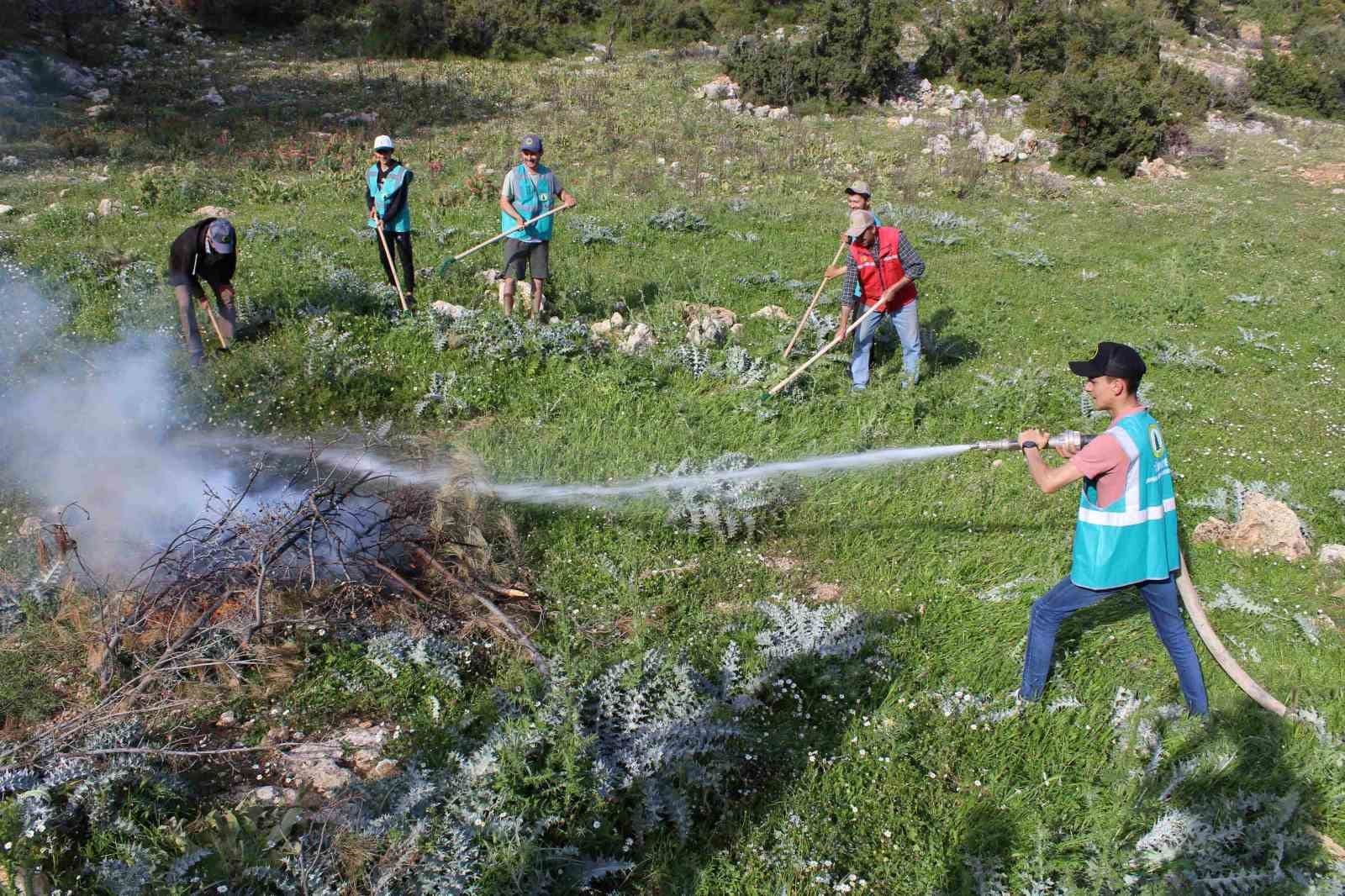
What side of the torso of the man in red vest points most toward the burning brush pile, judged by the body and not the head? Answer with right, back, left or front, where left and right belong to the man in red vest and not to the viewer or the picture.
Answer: front

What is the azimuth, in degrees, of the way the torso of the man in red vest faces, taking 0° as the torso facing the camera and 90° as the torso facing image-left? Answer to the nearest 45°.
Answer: approximately 45°

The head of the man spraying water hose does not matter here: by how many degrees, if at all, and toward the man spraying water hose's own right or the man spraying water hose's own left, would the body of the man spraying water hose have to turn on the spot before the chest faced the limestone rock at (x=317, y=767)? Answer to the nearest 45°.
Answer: approximately 45° to the man spraying water hose's own left

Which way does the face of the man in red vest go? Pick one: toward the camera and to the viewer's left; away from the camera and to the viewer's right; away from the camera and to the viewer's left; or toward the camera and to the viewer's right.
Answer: toward the camera and to the viewer's left

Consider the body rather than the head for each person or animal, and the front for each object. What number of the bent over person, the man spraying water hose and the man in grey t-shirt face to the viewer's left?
1

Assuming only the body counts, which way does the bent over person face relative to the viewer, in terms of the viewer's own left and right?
facing the viewer and to the right of the viewer

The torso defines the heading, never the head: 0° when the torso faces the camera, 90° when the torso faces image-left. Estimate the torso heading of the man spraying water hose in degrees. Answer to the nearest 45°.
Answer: approximately 90°

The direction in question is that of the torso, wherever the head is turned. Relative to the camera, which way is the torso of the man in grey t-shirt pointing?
toward the camera

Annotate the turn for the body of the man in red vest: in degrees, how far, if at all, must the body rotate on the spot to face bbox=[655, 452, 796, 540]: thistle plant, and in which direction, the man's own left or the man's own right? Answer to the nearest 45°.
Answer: approximately 45° to the man's own left

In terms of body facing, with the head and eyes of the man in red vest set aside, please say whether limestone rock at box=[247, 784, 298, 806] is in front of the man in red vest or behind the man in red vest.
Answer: in front

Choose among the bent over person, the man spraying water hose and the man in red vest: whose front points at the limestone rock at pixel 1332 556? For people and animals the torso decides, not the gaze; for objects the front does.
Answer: the bent over person

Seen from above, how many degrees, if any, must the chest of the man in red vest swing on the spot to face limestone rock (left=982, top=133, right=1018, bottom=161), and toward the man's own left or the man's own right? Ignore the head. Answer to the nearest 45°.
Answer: approximately 135° to the man's own right
